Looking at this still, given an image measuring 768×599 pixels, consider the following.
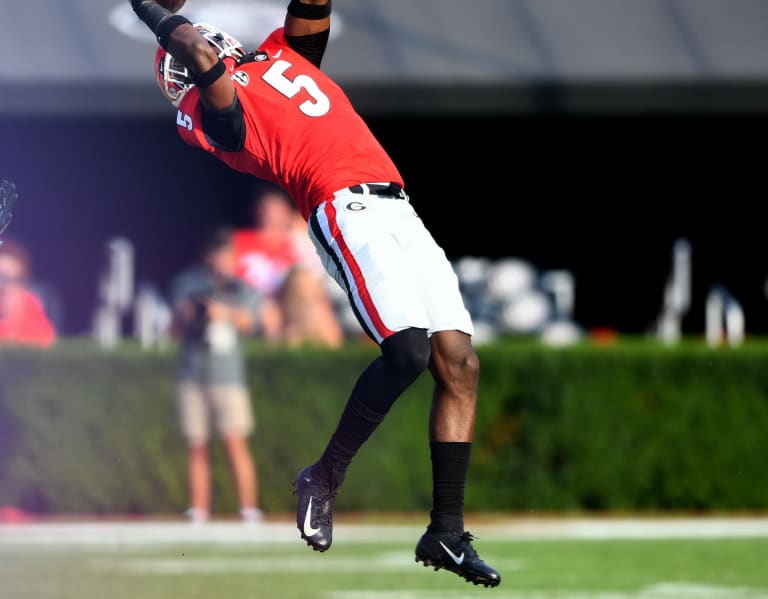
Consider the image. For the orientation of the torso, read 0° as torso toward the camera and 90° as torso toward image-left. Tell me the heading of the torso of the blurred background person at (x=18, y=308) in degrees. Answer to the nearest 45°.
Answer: approximately 0°

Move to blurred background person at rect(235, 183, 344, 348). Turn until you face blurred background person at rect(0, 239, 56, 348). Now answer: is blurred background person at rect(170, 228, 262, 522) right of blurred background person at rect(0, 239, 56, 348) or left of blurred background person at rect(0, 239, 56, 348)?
left

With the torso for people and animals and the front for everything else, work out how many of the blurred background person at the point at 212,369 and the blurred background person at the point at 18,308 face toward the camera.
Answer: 2

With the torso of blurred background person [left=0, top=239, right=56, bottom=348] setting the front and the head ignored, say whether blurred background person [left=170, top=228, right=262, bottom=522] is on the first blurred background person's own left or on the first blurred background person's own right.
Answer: on the first blurred background person's own left

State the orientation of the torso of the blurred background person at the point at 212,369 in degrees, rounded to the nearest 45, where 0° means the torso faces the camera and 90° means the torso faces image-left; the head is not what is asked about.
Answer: approximately 0°

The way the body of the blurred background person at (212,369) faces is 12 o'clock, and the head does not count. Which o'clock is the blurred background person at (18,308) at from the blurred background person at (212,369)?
the blurred background person at (18,308) is roughly at 4 o'clock from the blurred background person at (212,369).

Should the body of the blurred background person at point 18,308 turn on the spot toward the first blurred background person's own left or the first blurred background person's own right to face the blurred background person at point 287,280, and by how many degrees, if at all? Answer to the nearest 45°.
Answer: approximately 90° to the first blurred background person's own left
